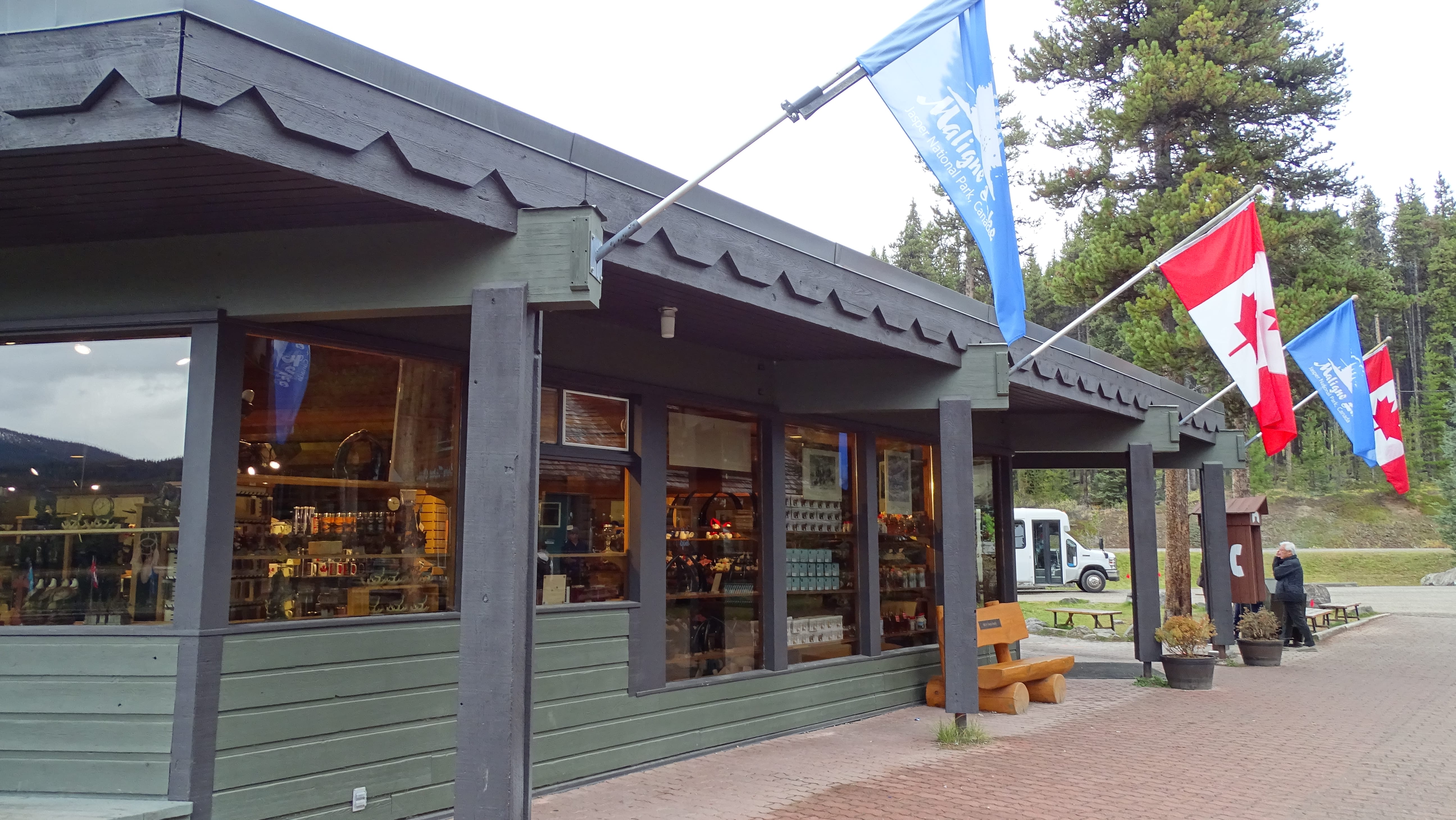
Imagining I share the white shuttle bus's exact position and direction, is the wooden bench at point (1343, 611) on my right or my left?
on my right

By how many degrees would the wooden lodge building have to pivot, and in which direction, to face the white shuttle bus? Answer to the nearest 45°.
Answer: approximately 90° to its left

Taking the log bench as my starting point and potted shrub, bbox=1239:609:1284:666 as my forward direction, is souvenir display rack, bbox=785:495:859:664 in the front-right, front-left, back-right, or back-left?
back-left

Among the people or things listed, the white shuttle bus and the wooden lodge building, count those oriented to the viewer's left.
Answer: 0

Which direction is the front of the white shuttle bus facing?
to the viewer's right

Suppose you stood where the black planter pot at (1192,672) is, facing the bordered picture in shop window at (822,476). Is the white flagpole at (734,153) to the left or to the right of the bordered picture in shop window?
left

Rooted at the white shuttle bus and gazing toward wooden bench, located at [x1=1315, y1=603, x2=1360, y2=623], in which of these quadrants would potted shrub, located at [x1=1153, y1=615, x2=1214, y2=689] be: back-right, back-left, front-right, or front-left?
front-right

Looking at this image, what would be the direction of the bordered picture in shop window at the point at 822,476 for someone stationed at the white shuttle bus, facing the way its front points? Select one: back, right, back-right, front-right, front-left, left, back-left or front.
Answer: right

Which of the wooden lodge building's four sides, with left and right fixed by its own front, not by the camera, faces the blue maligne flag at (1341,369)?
left

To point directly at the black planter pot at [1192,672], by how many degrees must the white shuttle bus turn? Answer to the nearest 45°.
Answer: approximately 90° to its right

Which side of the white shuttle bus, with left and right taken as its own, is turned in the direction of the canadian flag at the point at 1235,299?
right

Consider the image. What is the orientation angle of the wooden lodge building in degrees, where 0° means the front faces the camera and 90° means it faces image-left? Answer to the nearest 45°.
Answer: approximately 315°
